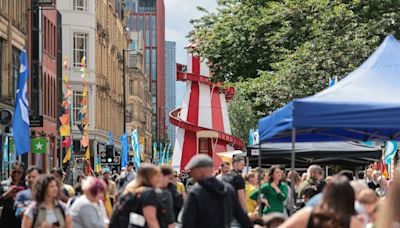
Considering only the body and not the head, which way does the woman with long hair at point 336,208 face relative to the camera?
away from the camera

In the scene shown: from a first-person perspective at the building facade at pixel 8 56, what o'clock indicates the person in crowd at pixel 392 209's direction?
The person in crowd is roughly at 3 o'clock from the building facade.

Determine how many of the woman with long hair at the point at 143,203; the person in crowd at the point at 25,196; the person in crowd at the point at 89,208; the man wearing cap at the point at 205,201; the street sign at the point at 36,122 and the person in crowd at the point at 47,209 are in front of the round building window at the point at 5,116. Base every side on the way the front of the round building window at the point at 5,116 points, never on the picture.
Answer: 5

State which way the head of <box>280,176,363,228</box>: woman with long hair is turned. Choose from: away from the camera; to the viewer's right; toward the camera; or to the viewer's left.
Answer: away from the camera

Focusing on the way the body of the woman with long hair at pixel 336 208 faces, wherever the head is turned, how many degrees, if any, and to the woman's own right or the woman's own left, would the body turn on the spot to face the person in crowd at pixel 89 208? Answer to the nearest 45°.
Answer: approximately 45° to the woman's own left

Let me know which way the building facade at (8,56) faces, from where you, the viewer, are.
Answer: facing to the right of the viewer

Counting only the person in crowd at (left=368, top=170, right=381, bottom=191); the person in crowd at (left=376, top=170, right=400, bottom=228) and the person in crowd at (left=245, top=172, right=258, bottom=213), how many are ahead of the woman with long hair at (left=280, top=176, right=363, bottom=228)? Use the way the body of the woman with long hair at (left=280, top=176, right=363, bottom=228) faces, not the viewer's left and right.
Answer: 2

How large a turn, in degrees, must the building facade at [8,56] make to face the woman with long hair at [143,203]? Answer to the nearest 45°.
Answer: approximately 90° to its right

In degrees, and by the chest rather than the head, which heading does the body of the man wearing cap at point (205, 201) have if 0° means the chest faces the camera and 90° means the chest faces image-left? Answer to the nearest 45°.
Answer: approximately 135°
